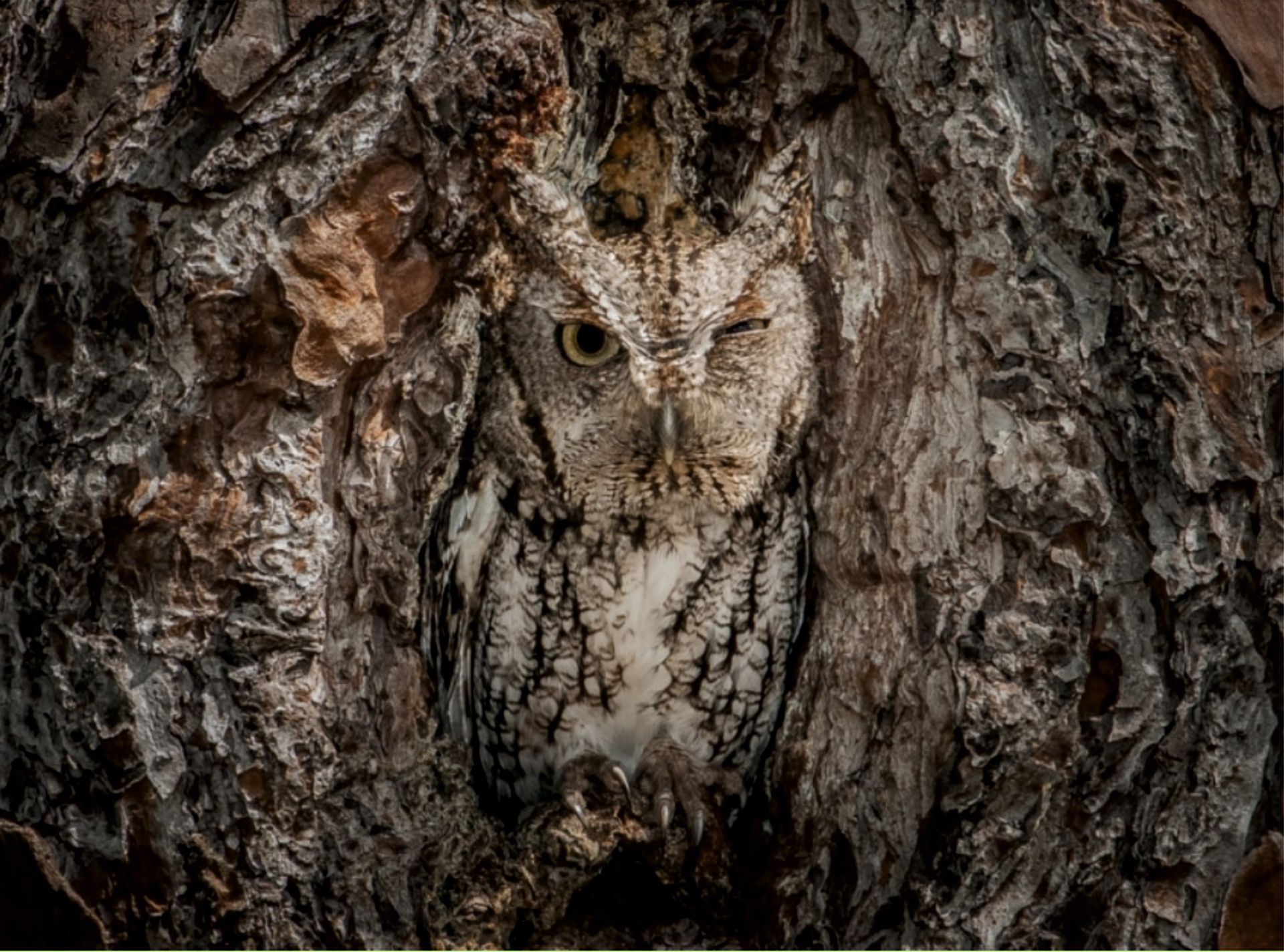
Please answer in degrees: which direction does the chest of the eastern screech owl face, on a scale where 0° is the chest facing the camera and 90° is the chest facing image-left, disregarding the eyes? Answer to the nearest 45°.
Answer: approximately 0°
